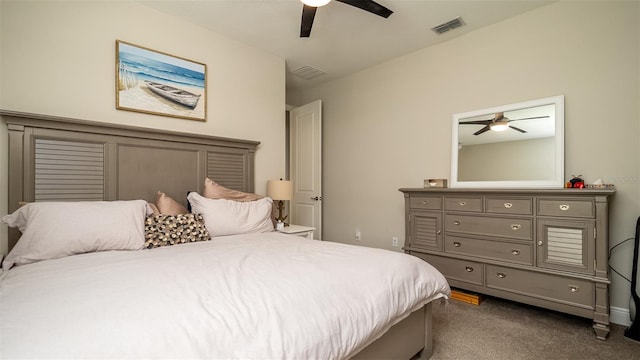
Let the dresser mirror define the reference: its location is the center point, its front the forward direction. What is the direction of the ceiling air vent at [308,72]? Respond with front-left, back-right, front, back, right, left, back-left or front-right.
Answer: front-right

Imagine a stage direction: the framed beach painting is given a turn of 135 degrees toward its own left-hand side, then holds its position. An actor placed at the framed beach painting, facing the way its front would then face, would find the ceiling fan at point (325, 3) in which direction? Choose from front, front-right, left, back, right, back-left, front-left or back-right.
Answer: back-right

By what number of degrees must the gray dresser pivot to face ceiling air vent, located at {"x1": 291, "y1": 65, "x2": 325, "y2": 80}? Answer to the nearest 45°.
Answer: approximately 45° to its right

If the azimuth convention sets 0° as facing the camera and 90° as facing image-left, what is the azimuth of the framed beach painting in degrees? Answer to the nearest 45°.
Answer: approximately 315°

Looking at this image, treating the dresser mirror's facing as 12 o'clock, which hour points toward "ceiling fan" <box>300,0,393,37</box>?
The ceiling fan is roughly at 12 o'clock from the dresser mirror.

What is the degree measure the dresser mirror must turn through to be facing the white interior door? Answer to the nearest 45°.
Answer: approximately 45° to its right

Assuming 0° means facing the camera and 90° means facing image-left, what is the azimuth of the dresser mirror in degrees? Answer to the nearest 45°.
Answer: approximately 45°

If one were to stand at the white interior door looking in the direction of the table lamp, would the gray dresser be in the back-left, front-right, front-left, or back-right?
front-left

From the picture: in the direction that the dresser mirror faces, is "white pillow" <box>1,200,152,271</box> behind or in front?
in front

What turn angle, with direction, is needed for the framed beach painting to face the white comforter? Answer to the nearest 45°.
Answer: approximately 45° to its right
